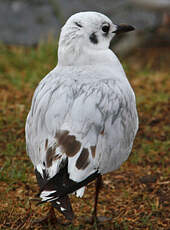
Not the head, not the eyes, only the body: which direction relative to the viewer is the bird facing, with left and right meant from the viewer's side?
facing away from the viewer and to the right of the viewer
